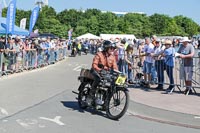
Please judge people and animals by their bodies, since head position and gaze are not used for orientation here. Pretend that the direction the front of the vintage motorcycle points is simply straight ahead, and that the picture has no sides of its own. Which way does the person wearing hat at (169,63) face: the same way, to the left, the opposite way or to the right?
to the right

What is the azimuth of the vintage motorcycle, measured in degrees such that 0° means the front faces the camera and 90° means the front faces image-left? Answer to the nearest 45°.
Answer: approximately 315°

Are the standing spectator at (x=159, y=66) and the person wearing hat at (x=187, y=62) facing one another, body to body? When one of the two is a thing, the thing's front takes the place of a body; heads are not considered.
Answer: no

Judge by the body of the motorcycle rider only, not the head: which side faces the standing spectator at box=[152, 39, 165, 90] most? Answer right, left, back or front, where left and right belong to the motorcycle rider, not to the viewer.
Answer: left

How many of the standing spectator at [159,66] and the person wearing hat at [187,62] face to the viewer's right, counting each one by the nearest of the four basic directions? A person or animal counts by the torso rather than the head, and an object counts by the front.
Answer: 0

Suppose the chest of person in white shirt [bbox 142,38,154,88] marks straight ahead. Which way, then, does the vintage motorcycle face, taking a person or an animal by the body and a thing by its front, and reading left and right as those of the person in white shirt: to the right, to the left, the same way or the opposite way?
to the left

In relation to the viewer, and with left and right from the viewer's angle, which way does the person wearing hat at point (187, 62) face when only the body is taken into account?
facing the viewer and to the left of the viewer

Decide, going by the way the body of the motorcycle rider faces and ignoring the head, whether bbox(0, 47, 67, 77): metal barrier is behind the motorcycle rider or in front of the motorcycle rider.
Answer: behind

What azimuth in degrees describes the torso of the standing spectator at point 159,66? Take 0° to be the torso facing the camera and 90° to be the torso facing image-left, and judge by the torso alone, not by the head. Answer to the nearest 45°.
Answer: approximately 45°

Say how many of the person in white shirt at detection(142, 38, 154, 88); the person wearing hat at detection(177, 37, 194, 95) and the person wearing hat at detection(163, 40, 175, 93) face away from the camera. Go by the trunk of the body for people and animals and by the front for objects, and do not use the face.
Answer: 0

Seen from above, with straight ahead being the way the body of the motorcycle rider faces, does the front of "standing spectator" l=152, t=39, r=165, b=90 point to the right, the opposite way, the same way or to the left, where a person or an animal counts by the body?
to the right

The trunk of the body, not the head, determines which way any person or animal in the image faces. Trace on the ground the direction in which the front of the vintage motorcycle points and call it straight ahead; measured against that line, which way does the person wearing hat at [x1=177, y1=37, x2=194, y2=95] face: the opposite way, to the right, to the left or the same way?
to the right

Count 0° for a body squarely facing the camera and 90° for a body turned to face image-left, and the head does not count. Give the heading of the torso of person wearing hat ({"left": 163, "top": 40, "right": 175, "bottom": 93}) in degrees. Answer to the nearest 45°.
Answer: approximately 45°

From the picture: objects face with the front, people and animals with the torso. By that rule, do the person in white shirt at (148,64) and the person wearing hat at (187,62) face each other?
no

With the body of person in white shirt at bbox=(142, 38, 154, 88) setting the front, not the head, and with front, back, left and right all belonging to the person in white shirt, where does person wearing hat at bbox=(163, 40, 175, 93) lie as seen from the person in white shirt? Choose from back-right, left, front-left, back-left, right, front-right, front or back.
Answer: left
